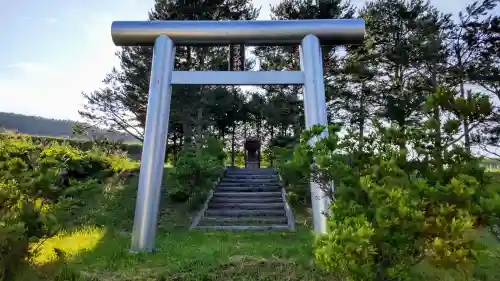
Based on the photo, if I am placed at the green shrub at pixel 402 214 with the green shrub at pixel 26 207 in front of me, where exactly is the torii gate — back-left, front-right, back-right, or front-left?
front-right

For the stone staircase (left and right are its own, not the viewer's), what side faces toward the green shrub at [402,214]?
front

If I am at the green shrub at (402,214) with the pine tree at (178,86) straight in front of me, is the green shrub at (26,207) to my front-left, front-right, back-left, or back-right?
front-left

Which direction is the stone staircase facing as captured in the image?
toward the camera

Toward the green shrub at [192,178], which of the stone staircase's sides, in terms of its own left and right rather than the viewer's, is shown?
right

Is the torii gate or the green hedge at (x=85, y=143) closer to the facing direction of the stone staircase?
the torii gate

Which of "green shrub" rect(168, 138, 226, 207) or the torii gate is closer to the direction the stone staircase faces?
the torii gate

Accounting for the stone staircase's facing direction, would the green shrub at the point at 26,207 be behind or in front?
in front

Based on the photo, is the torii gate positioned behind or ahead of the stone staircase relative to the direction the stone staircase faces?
ahead
